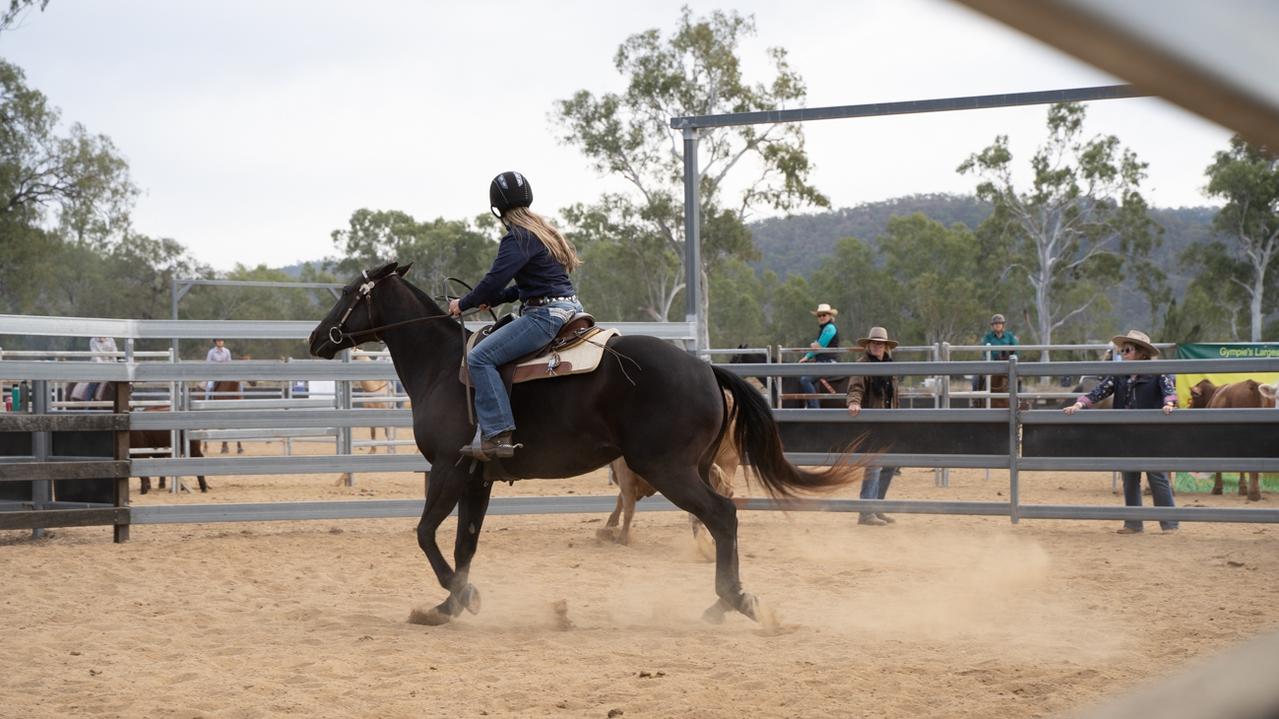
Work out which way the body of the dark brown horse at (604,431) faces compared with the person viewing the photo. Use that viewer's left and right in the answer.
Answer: facing to the left of the viewer

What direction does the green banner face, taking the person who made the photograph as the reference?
facing the viewer

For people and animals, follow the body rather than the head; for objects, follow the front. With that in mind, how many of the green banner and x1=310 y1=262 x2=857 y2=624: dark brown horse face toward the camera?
1

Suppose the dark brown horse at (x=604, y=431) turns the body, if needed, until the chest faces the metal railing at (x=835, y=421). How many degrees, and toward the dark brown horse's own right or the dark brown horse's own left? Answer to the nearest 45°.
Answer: approximately 135° to the dark brown horse's own right

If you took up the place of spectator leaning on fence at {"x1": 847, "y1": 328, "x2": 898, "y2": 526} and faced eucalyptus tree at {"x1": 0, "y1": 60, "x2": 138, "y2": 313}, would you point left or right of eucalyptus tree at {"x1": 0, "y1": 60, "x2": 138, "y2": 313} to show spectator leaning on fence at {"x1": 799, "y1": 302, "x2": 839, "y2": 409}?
right

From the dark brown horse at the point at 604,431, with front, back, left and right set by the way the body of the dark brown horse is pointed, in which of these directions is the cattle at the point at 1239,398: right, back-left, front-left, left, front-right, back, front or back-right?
back-right

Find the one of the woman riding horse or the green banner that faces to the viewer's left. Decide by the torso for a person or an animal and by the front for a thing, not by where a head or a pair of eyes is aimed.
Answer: the woman riding horse

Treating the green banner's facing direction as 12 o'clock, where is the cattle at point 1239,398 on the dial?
The cattle is roughly at 12 o'clock from the green banner.

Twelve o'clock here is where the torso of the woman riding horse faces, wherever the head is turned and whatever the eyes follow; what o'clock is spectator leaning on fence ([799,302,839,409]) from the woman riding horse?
The spectator leaning on fence is roughly at 4 o'clock from the woman riding horse.

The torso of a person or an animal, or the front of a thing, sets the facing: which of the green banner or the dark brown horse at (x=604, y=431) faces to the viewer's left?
the dark brown horse

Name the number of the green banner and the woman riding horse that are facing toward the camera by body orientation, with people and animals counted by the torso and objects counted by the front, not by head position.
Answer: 1

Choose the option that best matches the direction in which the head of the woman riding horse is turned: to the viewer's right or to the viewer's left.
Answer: to the viewer's left

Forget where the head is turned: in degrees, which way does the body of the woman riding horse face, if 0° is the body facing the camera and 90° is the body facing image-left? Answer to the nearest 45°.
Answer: approximately 90°

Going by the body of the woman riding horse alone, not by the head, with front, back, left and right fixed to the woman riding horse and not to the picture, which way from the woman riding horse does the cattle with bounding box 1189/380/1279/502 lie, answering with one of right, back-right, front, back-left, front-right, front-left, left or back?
back-right
